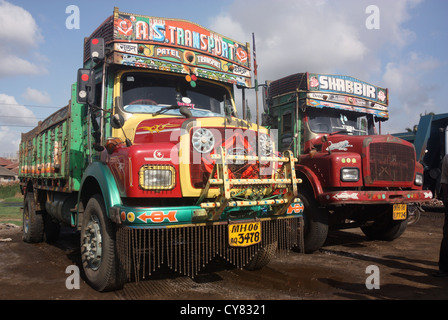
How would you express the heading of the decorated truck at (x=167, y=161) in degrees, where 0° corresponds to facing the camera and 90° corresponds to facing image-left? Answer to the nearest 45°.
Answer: approximately 315°

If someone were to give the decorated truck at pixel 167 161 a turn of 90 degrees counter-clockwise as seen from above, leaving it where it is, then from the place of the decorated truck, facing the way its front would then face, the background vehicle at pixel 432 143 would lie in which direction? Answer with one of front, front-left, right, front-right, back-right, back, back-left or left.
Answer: front

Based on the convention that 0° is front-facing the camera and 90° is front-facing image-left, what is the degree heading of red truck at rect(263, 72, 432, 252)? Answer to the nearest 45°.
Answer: approximately 315°

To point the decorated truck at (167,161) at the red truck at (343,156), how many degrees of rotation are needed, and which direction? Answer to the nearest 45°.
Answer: approximately 90° to its left

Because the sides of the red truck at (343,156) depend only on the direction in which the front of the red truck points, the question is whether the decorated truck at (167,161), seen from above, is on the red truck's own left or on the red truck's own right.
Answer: on the red truck's own right

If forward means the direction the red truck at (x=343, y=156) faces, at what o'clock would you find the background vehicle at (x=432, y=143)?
The background vehicle is roughly at 8 o'clock from the red truck.
